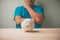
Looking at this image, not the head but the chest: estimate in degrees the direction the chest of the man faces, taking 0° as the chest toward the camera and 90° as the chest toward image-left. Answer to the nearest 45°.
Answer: approximately 0°
